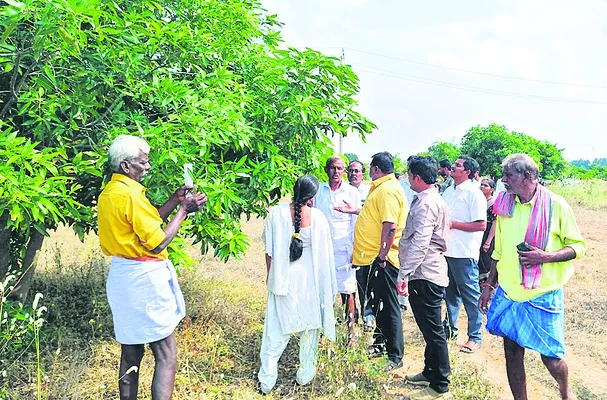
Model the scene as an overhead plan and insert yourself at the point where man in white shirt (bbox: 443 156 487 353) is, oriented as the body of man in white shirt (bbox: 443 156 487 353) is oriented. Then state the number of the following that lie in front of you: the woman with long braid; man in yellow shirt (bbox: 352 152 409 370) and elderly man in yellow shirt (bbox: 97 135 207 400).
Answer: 3

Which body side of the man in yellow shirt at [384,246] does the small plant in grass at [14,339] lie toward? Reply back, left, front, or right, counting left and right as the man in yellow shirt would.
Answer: front

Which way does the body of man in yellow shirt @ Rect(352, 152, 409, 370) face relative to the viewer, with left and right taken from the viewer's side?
facing to the left of the viewer

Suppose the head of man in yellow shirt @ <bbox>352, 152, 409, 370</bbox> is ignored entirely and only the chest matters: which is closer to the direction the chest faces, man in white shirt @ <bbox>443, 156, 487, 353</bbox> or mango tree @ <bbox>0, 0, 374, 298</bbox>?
the mango tree

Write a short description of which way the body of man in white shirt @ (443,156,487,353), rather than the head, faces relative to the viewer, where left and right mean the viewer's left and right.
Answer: facing the viewer and to the left of the viewer

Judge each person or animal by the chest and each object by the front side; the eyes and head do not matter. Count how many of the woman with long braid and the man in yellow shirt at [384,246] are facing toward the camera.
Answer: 0

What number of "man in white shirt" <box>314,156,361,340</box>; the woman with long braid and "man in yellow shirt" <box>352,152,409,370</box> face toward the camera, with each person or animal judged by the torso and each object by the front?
1

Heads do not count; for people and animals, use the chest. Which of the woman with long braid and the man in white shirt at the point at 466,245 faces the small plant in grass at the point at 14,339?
the man in white shirt

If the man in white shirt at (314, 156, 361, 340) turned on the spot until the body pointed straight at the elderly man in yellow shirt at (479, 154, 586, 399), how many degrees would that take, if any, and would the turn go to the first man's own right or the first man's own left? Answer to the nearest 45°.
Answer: approximately 45° to the first man's own left

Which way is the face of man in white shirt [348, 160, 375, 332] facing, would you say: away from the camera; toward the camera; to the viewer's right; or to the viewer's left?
toward the camera

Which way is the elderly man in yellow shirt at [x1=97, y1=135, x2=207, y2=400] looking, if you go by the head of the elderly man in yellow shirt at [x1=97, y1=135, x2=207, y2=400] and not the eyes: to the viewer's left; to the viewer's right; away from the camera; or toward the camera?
to the viewer's right

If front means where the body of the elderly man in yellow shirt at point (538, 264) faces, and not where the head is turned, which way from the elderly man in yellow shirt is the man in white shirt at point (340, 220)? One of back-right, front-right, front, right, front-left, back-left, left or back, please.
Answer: right

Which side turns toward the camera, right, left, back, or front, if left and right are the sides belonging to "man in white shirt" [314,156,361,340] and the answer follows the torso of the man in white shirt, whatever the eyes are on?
front

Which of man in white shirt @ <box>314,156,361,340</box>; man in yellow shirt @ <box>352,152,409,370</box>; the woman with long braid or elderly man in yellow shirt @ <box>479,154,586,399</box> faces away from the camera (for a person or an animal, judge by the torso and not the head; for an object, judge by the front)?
the woman with long braid

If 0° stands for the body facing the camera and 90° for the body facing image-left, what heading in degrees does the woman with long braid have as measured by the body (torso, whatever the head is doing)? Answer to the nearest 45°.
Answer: approximately 180°
